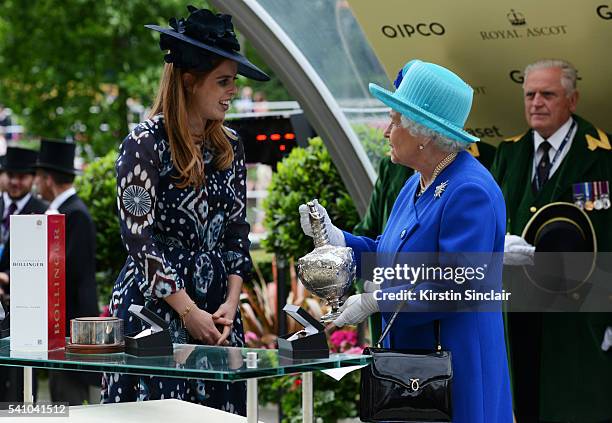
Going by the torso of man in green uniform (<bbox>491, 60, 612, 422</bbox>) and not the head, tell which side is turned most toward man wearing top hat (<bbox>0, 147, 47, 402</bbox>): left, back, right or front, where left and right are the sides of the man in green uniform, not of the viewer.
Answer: right

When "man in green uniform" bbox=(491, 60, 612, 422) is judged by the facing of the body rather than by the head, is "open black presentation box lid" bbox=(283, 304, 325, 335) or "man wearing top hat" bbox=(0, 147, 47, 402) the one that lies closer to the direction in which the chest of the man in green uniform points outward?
the open black presentation box lid

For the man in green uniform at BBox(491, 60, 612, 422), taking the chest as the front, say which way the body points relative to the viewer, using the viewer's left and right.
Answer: facing the viewer and to the left of the viewer

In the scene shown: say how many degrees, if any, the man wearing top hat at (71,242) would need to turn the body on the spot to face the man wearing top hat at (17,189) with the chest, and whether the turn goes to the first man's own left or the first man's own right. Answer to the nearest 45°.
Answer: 0° — they already face them

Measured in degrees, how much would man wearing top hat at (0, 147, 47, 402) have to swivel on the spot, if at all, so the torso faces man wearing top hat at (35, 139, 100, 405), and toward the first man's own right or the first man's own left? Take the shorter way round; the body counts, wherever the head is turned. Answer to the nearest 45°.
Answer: approximately 45° to the first man's own left

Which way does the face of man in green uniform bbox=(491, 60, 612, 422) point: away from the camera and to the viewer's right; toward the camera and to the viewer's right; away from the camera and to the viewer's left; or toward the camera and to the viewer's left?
toward the camera and to the viewer's left

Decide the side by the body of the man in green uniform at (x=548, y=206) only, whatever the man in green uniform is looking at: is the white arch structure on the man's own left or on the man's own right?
on the man's own right

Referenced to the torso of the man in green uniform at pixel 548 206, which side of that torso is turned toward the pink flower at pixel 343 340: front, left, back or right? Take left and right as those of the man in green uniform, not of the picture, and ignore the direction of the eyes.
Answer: right
